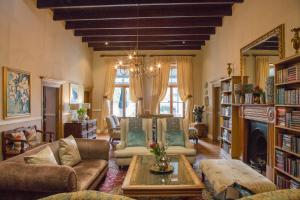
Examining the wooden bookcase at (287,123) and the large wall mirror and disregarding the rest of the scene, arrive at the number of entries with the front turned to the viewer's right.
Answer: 0

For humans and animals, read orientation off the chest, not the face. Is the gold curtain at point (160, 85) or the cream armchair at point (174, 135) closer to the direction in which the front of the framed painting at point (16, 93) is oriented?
the cream armchair

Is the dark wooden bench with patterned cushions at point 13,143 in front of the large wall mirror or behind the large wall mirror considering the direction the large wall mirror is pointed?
in front

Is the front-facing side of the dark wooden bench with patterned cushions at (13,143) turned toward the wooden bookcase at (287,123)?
yes

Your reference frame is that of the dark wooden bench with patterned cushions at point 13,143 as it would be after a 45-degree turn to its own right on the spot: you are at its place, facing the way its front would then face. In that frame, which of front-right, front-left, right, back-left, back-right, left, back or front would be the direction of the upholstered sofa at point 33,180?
front

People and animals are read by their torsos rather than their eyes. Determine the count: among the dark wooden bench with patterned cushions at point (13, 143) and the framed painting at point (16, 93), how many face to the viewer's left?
0

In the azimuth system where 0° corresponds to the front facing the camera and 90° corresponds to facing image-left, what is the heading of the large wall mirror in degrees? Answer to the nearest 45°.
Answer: approximately 45°

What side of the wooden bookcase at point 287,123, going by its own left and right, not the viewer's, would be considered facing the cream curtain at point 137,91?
right

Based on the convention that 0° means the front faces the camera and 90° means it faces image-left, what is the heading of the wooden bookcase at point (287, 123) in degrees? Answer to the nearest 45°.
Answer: approximately 45°

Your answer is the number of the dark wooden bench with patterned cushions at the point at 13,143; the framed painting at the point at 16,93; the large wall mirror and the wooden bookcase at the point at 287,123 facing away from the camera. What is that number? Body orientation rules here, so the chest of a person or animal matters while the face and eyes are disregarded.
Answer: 0

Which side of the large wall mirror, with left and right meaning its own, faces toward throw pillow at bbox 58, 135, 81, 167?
front

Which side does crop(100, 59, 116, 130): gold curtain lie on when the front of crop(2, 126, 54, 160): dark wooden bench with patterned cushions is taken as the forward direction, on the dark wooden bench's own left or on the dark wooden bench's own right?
on the dark wooden bench's own left

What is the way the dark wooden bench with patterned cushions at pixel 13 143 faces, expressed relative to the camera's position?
facing the viewer and to the right of the viewer

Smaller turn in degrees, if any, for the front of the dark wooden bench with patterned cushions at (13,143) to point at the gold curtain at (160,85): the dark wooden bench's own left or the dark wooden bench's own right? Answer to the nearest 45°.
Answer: approximately 90° to the dark wooden bench's own left

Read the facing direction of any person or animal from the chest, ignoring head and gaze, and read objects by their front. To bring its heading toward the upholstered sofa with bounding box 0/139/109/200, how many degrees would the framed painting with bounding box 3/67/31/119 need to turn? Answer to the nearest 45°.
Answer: approximately 45° to its right

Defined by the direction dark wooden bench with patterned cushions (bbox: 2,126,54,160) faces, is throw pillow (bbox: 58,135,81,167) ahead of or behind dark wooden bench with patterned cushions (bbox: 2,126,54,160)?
ahead
